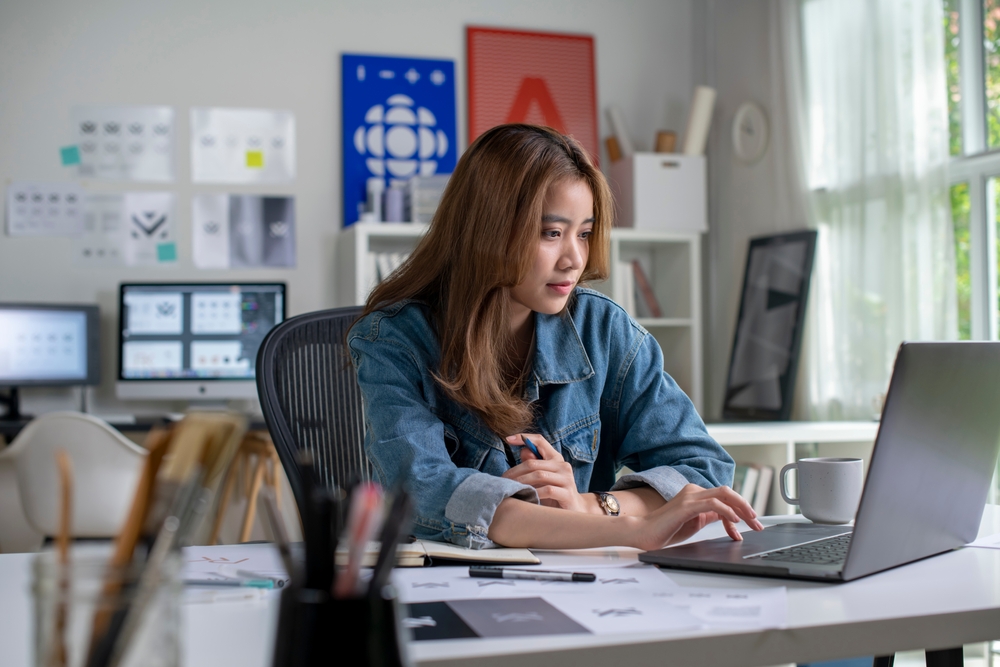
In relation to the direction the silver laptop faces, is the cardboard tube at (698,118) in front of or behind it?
in front

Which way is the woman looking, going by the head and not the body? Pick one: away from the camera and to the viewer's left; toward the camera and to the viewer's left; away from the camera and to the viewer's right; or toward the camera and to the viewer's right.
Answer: toward the camera and to the viewer's right

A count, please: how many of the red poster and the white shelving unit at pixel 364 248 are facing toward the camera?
2

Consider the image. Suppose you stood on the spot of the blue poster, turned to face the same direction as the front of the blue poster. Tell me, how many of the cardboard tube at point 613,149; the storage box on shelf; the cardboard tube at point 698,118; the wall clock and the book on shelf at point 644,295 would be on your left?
5

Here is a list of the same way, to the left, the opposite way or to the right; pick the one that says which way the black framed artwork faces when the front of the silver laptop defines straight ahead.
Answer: to the left

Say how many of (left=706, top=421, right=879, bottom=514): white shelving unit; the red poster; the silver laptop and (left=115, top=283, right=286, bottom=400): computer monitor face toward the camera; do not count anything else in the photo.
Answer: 3

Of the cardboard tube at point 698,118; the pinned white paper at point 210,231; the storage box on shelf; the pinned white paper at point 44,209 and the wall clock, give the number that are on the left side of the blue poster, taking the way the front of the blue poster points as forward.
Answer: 3

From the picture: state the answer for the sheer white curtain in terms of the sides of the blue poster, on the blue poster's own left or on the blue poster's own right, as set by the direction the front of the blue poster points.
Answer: on the blue poster's own left

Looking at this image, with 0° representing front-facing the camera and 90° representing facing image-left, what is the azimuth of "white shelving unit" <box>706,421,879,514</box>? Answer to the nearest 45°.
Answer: approximately 0°
